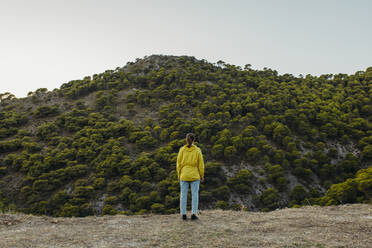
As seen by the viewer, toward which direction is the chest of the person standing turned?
away from the camera

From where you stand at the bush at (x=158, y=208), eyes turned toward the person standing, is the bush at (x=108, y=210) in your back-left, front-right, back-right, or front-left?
back-right

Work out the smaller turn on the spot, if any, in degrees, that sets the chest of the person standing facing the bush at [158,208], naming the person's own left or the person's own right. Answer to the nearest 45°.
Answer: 0° — they already face it

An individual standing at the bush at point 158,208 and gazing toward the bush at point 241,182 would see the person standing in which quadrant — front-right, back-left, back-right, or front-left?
back-right

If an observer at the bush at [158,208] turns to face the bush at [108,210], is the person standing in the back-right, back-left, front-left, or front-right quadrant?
back-left
